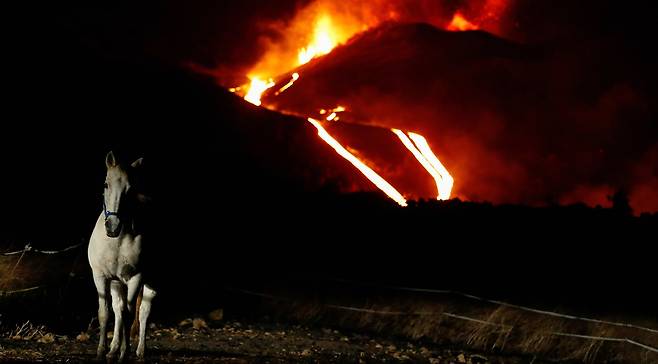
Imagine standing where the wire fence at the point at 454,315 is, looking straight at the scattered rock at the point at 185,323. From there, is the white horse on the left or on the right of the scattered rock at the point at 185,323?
left

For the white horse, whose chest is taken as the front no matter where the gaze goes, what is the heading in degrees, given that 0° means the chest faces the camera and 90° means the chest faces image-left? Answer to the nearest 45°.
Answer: approximately 0°

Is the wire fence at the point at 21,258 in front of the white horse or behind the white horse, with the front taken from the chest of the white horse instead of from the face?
behind

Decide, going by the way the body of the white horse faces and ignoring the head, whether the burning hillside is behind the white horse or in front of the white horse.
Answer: behind
